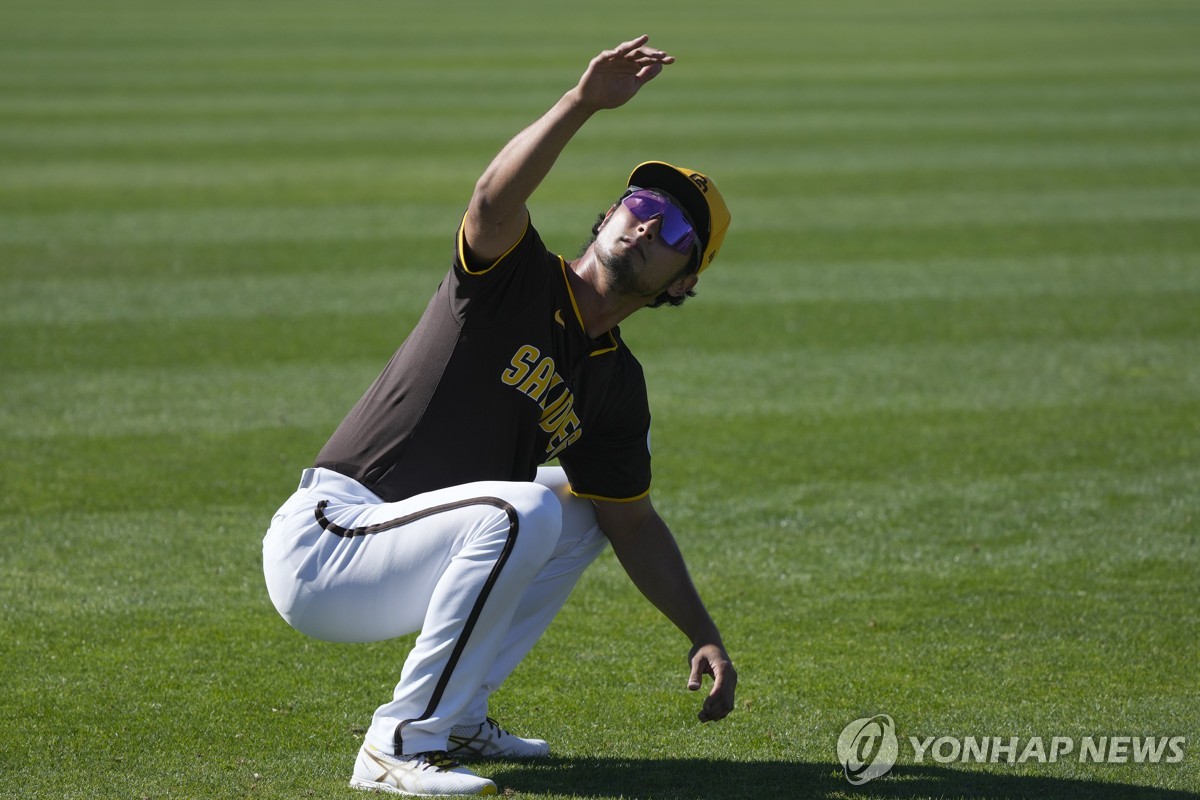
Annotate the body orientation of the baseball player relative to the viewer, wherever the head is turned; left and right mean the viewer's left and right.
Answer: facing the viewer and to the right of the viewer
